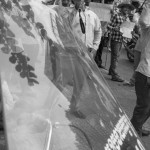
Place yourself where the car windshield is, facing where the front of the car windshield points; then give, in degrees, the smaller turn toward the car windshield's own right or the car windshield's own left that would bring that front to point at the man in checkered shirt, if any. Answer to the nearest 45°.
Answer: approximately 135° to the car windshield's own left

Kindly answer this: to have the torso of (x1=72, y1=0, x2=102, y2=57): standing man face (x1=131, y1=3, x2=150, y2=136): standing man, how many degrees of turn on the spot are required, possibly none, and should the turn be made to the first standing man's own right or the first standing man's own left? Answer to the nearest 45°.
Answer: approximately 90° to the first standing man's own left

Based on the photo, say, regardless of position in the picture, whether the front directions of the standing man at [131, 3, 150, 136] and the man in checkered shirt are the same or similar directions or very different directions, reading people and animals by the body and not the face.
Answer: same or similar directions

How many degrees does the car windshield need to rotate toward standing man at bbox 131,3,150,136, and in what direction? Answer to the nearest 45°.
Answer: approximately 90° to its left

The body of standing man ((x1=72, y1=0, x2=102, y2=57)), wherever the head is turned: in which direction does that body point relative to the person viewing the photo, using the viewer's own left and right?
facing the viewer and to the left of the viewer

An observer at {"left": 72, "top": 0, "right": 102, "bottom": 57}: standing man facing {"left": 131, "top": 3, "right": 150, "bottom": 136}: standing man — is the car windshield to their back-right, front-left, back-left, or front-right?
front-right

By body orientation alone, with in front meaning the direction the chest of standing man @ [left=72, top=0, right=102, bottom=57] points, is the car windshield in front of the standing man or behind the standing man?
in front

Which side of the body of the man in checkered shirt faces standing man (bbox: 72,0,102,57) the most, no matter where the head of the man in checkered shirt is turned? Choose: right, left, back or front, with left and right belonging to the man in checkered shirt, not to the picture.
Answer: right
